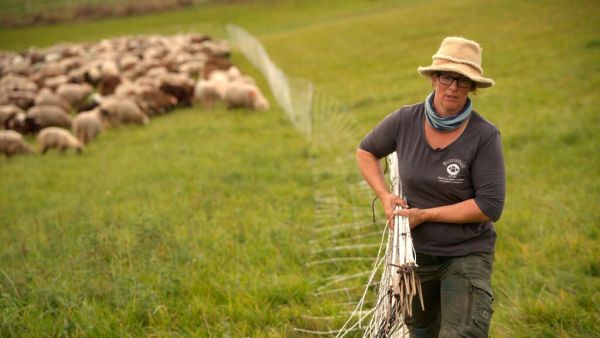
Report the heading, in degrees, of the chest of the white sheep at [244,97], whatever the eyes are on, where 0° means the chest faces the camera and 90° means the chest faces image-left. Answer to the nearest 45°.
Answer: approximately 270°
